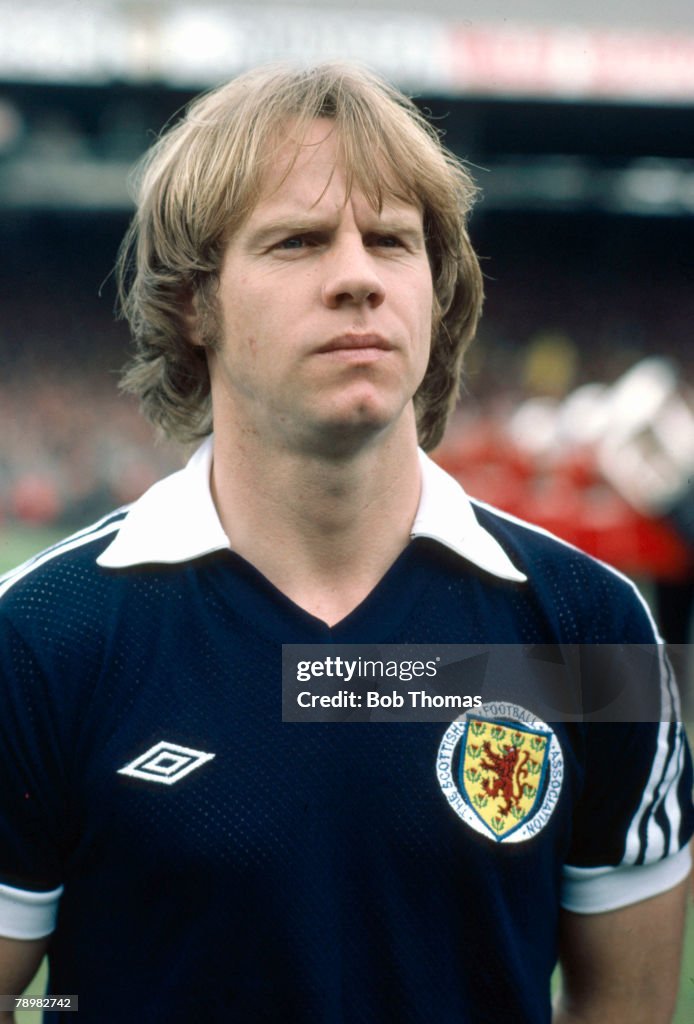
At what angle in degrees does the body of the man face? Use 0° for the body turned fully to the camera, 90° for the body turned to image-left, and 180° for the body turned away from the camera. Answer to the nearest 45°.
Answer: approximately 0°
